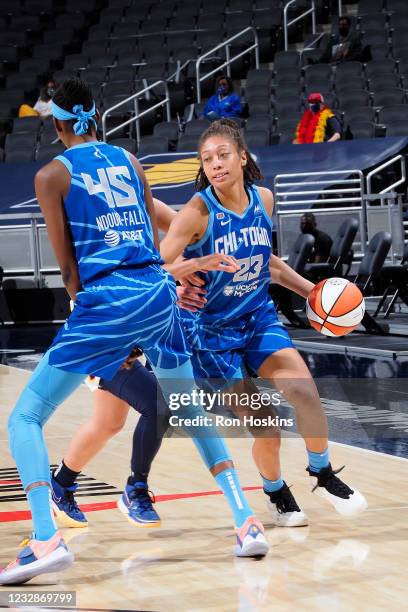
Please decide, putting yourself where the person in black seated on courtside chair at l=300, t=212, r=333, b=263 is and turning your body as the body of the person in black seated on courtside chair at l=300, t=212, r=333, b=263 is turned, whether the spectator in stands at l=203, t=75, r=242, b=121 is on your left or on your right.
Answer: on your right

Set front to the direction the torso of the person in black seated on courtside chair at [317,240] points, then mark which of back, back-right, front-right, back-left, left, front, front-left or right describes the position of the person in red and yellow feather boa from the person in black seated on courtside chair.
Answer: back-right

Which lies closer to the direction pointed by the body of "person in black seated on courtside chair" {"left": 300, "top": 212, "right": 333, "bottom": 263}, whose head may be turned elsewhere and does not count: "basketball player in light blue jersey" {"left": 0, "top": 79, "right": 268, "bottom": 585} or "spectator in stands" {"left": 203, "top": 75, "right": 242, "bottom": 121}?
the basketball player in light blue jersey

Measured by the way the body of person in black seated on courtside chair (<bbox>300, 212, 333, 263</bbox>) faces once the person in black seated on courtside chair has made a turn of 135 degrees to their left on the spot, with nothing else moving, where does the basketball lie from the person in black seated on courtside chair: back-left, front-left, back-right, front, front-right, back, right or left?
right

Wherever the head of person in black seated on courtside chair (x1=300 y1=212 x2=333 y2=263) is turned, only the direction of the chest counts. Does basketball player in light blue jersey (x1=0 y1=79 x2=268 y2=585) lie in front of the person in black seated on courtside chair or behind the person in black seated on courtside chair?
in front

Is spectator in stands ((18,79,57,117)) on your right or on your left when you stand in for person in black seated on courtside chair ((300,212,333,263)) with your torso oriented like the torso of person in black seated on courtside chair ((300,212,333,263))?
on your right

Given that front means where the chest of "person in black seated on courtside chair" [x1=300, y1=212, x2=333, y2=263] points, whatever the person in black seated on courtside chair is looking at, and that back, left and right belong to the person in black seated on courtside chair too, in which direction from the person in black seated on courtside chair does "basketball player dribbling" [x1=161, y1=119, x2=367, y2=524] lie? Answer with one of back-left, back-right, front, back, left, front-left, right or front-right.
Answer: front-left

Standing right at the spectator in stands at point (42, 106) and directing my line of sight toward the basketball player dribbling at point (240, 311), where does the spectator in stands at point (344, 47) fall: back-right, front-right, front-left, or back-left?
front-left

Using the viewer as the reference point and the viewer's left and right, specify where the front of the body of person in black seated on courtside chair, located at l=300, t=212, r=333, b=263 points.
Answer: facing the viewer and to the left of the viewer

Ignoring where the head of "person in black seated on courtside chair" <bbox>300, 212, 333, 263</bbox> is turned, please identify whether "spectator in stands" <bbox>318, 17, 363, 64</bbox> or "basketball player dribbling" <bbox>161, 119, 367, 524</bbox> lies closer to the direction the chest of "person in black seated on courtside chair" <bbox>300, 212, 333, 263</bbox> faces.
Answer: the basketball player dribbling

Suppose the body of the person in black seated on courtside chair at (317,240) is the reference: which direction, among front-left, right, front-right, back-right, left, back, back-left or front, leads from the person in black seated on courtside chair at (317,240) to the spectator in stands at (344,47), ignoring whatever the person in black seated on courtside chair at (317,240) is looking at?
back-right
